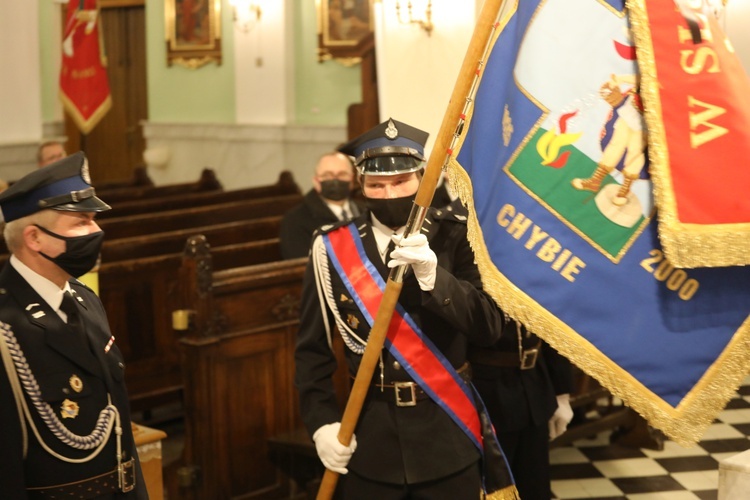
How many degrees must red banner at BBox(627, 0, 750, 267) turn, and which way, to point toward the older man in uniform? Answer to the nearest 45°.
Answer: approximately 90° to its right

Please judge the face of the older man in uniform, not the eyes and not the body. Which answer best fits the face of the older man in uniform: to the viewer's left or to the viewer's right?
to the viewer's right

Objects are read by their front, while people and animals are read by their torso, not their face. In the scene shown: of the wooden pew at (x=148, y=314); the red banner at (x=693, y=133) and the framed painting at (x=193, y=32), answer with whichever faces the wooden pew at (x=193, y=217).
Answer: the framed painting

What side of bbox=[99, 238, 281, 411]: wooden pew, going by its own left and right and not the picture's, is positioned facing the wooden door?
back

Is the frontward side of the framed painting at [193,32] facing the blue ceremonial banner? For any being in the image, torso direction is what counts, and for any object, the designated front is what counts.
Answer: yes

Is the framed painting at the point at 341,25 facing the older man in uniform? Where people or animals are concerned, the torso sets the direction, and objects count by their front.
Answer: yes

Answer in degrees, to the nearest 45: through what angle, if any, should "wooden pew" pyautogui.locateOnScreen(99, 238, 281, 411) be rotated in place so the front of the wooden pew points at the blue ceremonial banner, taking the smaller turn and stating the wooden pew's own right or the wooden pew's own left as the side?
0° — it already faces it

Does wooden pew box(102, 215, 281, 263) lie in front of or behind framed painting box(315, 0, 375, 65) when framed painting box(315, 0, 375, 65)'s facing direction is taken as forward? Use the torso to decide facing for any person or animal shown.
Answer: in front

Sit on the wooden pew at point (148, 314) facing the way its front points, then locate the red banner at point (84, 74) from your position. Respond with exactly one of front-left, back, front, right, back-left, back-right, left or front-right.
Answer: back

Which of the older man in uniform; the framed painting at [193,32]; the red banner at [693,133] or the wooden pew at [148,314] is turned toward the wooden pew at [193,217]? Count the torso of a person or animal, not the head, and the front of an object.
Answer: the framed painting

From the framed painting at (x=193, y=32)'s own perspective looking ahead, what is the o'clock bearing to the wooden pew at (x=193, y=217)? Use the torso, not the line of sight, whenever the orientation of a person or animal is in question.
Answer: The wooden pew is roughly at 12 o'clock from the framed painting.
